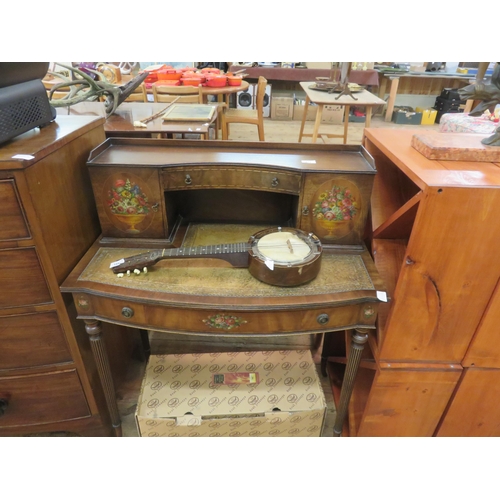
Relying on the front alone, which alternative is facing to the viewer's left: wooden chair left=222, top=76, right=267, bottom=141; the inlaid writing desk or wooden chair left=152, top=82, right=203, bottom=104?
wooden chair left=222, top=76, right=267, bottom=141

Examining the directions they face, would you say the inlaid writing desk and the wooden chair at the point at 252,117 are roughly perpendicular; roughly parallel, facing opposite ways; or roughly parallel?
roughly perpendicular

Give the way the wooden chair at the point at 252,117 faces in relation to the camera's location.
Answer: facing to the left of the viewer

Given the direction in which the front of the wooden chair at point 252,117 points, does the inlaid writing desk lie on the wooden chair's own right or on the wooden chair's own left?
on the wooden chair's own left

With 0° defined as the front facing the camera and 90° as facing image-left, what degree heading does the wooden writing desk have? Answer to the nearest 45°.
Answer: approximately 0°
